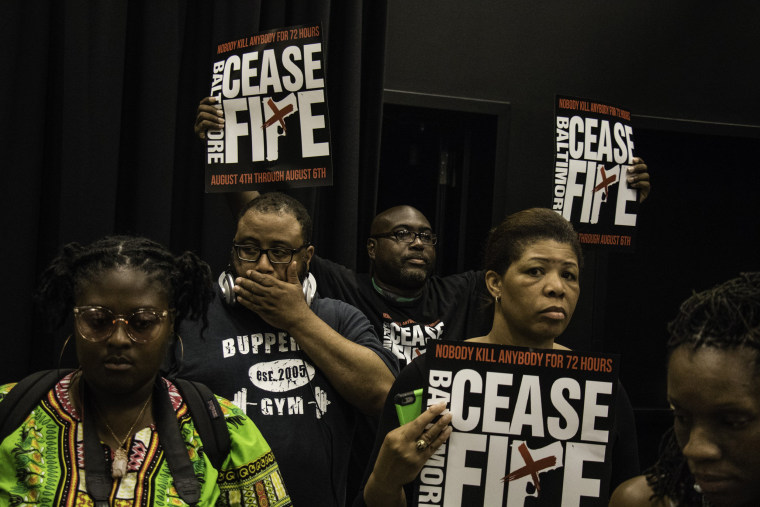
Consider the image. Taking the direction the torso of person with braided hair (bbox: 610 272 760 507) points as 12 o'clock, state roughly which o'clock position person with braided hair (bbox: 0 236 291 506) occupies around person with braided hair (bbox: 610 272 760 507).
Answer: person with braided hair (bbox: 0 236 291 506) is roughly at 2 o'clock from person with braided hair (bbox: 610 272 760 507).

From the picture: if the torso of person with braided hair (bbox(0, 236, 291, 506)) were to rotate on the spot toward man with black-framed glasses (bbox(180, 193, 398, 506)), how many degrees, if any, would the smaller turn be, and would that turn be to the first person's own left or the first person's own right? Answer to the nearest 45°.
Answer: approximately 135° to the first person's own left

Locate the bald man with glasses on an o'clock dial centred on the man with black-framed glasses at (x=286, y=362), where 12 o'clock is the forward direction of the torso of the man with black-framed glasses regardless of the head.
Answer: The bald man with glasses is roughly at 7 o'clock from the man with black-framed glasses.

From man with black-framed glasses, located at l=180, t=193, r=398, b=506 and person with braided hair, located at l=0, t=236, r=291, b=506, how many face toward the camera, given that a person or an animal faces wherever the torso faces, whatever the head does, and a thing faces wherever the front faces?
2

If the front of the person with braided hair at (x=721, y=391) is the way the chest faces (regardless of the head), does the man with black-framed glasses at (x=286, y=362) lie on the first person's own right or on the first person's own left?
on the first person's own right

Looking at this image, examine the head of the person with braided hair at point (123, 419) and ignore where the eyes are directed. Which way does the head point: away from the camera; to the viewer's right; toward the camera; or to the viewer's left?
toward the camera

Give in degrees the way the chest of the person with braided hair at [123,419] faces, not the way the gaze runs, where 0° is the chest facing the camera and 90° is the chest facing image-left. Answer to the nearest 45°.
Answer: approximately 0°

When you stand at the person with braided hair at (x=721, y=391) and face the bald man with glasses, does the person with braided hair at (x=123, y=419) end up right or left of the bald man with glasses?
left

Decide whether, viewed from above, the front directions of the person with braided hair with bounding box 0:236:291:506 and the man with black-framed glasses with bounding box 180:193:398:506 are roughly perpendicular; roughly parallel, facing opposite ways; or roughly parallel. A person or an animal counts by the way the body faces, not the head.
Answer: roughly parallel

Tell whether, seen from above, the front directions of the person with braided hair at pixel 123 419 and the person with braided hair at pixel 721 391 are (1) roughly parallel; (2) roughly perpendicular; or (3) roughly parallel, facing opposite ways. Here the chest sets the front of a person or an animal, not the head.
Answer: roughly parallel
